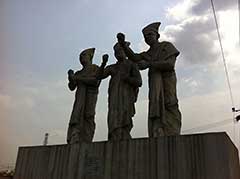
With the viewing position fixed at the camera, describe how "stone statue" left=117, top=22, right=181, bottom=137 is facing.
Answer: facing the viewer and to the left of the viewer

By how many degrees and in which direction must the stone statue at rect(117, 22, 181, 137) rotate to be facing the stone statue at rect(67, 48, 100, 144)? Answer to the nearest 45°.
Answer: approximately 90° to its right
